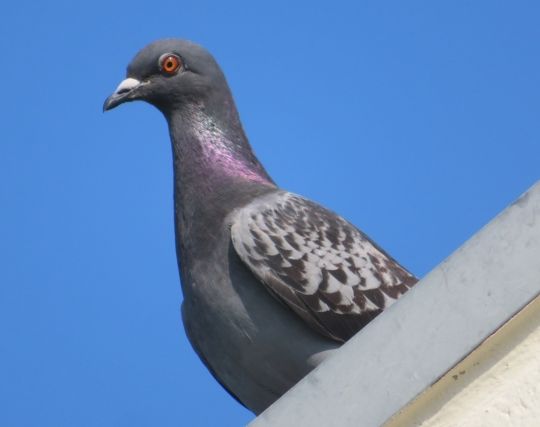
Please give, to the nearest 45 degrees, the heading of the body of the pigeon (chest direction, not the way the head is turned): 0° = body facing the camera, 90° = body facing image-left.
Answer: approximately 90°
